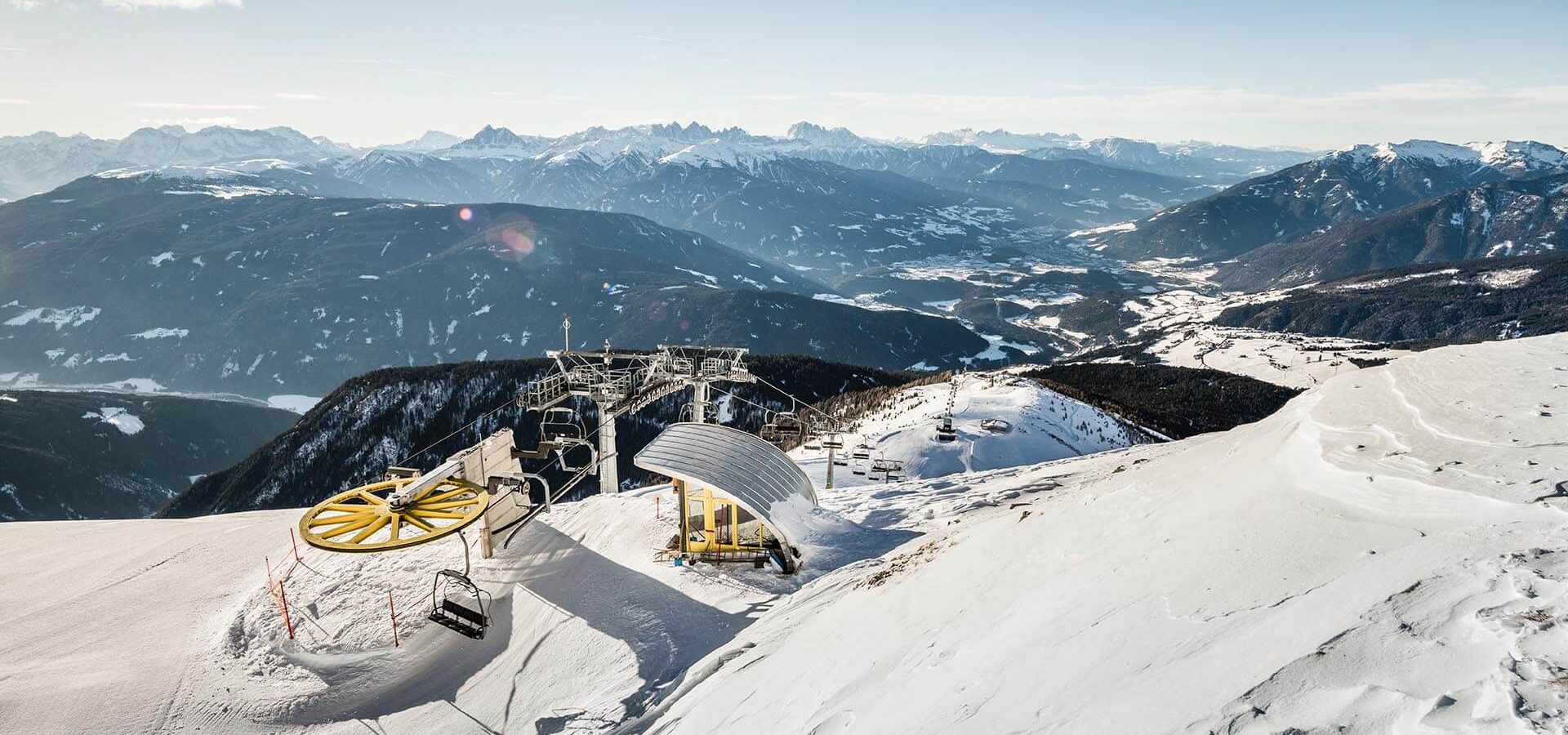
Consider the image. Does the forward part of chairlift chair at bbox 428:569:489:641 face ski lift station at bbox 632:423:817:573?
no

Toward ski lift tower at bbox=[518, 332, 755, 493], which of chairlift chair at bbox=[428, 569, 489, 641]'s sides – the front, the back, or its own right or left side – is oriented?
back

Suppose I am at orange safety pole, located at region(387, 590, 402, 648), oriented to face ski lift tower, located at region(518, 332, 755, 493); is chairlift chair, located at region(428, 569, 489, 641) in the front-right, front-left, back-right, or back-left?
front-right

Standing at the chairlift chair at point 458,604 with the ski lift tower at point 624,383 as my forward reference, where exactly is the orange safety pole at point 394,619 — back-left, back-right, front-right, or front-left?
back-left

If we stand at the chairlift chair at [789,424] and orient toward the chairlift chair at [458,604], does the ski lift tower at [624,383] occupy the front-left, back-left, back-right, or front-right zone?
front-right

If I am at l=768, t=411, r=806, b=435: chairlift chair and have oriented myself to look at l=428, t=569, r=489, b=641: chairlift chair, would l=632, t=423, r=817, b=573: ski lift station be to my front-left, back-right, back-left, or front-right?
front-left

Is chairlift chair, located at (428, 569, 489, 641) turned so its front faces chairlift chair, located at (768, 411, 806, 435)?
no

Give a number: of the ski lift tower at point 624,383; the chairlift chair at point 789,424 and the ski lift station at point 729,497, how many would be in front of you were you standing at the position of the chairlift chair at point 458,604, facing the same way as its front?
0

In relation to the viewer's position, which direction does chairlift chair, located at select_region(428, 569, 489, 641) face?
facing the viewer and to the left of the viewer

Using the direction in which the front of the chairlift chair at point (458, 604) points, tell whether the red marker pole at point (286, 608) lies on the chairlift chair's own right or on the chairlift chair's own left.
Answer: on the chairlift chair's own right

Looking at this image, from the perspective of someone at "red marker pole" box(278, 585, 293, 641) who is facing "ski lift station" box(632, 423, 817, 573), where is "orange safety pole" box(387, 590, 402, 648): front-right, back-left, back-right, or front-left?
front-right

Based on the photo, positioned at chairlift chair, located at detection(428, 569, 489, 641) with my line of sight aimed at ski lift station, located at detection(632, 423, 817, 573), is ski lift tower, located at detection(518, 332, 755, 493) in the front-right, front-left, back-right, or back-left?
front-left
